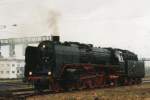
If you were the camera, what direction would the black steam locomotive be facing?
facing the viewer and to the left of the viewer
